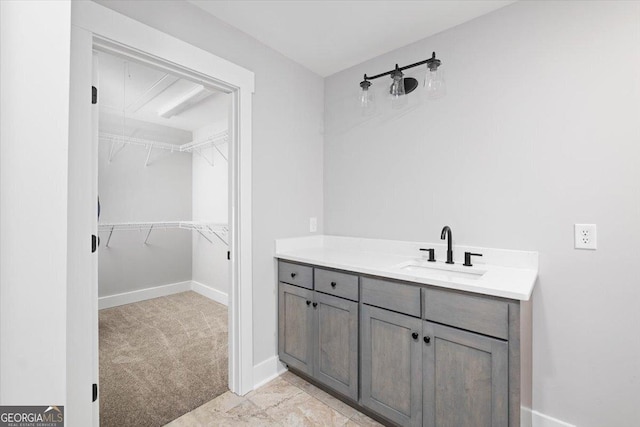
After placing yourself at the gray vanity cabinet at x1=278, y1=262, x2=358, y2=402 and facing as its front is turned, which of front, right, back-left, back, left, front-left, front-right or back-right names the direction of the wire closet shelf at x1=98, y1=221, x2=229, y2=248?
right

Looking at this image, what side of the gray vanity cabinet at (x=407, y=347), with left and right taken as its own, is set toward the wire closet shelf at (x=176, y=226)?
right

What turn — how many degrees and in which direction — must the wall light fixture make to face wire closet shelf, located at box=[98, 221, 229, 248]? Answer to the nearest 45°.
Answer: approximately 45° to its right

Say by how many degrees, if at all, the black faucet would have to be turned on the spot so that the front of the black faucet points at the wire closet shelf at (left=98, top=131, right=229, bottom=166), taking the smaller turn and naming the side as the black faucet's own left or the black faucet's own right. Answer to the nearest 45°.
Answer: approximately 45° to the black faucet's own right

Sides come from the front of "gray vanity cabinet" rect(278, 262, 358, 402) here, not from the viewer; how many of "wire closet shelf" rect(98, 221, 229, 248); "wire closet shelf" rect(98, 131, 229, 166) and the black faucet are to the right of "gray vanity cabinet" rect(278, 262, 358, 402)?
2

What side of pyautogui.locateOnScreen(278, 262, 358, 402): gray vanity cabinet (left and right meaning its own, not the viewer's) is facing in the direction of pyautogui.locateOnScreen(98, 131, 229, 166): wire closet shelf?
right

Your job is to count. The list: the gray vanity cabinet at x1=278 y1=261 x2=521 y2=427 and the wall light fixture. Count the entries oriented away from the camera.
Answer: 0

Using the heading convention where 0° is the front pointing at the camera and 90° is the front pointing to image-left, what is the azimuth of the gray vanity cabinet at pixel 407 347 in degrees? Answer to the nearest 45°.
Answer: approximately 45°
